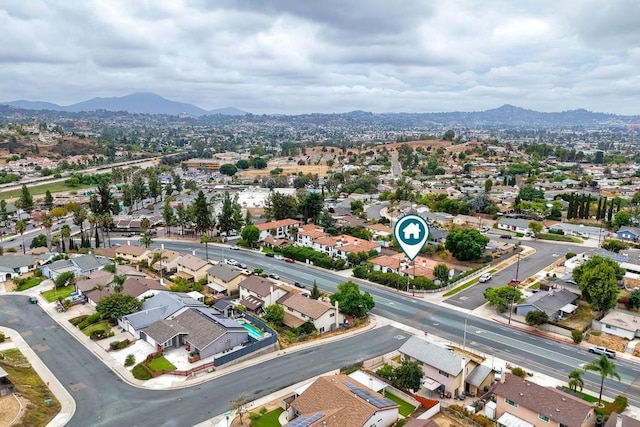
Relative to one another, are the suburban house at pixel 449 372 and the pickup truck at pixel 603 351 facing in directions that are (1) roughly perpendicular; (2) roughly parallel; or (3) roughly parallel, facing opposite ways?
roughly perpendicular

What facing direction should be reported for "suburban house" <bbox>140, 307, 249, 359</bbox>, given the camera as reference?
facing the viewer and to the left of the viewer

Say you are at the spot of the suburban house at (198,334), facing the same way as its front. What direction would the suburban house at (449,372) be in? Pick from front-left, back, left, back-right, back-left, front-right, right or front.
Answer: left

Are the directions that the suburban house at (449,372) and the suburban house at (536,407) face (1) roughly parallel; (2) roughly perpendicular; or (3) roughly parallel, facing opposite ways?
roughly parallel

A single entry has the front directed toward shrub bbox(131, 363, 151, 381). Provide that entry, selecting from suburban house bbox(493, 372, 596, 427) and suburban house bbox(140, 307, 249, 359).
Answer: suburban house bbox(140, 307, 249, 359)

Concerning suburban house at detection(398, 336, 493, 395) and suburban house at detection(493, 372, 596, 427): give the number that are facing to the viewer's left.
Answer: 0

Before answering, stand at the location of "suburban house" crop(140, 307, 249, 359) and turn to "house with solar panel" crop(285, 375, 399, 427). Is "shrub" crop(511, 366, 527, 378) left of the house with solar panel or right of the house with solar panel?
left

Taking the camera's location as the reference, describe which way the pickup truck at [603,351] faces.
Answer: facing away from the viewer and to the left of the viewer

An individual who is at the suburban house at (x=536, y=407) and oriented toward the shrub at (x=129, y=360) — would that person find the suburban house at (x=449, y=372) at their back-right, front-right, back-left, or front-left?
front-right

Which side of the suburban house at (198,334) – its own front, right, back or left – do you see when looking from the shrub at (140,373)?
front

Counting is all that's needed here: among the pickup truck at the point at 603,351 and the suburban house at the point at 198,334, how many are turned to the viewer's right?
0

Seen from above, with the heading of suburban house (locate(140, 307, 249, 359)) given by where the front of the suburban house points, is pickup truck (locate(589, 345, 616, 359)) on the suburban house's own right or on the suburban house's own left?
on the suburban house's own left
